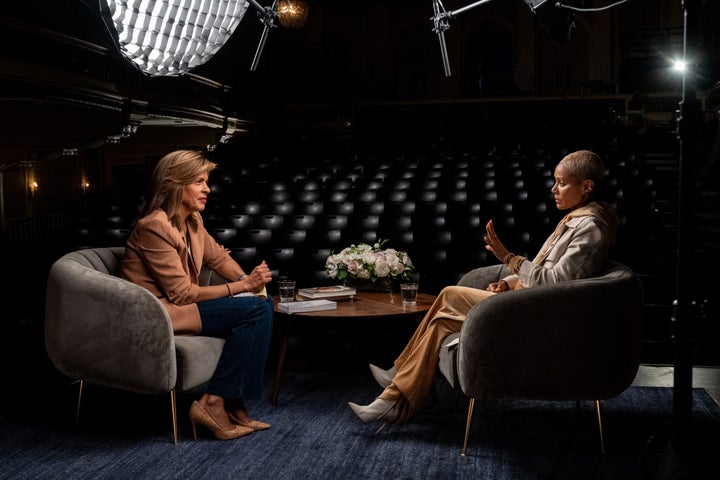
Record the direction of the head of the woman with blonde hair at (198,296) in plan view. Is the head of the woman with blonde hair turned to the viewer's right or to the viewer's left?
to the viewer's right

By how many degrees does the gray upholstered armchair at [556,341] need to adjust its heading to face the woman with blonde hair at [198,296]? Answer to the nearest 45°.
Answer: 0° — it already faces them

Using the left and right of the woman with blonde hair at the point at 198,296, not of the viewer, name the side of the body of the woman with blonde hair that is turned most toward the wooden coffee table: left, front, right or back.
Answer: front

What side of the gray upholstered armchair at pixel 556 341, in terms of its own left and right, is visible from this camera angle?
left

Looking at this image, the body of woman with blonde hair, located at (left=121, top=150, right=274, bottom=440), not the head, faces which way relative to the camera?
to the viewer's right

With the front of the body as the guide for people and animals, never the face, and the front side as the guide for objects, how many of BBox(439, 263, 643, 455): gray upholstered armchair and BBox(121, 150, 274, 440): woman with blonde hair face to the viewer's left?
1

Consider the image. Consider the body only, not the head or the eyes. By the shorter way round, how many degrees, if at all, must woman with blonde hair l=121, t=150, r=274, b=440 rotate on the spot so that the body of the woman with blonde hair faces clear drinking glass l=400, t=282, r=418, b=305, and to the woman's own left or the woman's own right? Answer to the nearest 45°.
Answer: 0° — they already face it

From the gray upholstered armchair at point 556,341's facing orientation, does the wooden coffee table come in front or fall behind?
in front

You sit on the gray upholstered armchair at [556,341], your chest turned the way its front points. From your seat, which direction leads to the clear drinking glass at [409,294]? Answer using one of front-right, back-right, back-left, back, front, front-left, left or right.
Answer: front-right

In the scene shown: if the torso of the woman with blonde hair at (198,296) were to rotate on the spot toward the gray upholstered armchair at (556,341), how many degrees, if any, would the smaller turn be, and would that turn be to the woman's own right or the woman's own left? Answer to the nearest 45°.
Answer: approximately 45° to the woman's own right
